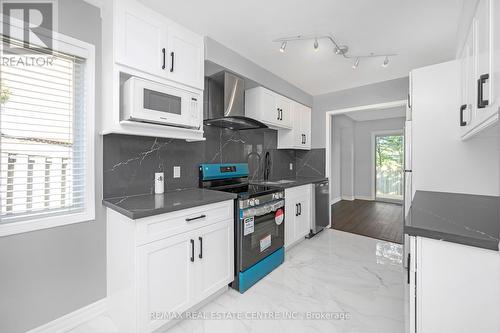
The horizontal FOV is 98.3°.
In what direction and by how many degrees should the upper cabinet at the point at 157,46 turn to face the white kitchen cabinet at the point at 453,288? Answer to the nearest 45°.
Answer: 0° — it already faces it

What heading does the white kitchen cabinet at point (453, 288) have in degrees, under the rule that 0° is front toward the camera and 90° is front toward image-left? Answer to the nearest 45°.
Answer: approximately 90°

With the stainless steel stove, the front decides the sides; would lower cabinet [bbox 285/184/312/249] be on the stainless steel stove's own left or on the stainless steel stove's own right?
on the stainless steel stove's own left

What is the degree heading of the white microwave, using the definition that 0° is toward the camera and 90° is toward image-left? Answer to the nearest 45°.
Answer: approximately 315°

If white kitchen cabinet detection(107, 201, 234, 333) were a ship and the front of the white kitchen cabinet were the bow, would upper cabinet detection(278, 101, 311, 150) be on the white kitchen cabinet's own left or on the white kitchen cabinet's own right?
on the white kitchen cabinet's own left

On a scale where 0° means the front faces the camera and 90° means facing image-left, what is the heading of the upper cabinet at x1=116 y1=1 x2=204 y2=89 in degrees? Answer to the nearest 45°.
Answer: approximately 315°
